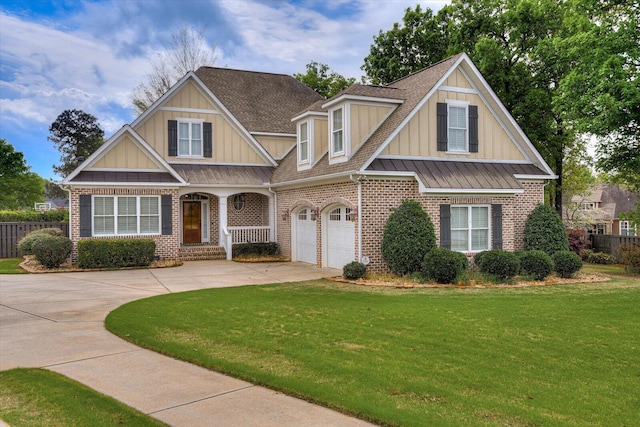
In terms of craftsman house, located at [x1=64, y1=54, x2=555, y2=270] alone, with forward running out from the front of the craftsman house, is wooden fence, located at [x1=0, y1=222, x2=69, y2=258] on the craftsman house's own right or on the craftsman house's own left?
on the craftsman house's own right

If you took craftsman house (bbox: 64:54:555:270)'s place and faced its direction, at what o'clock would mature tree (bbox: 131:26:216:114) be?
The mature tree is roughly at 5 o'clock from the craftsman house.

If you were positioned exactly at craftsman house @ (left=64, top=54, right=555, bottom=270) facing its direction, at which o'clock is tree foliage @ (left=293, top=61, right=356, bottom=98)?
The tree foliage is roughly at 6 o'clock from the craftsman house.

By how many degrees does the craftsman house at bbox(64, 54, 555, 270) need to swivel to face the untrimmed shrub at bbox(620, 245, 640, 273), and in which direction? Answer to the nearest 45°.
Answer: approximately 90° to its left

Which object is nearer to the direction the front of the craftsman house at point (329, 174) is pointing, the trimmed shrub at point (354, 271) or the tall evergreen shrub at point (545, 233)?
the trimmed shrub

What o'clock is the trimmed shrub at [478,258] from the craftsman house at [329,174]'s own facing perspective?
The trimmed shrub is roughly at 10 o'clock from the craftsman house.

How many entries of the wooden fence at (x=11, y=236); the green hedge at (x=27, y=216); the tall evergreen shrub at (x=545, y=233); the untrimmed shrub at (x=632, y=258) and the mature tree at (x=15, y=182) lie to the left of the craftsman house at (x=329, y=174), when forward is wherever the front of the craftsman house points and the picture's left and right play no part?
2

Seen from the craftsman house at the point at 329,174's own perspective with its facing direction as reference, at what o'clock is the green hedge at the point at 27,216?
The green hedge is roughly at 4 o'clock from the craftsman house.

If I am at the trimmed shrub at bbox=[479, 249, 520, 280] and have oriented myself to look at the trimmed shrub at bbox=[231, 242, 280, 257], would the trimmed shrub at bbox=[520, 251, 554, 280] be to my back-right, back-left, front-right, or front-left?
back-right

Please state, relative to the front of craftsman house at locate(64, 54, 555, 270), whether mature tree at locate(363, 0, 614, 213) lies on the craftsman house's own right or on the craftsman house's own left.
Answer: on the craftsman house's own left

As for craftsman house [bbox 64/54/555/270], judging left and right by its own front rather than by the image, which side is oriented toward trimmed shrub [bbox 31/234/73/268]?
right

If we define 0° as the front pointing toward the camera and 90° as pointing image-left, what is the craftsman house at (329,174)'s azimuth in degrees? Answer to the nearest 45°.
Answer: approximately 0°
